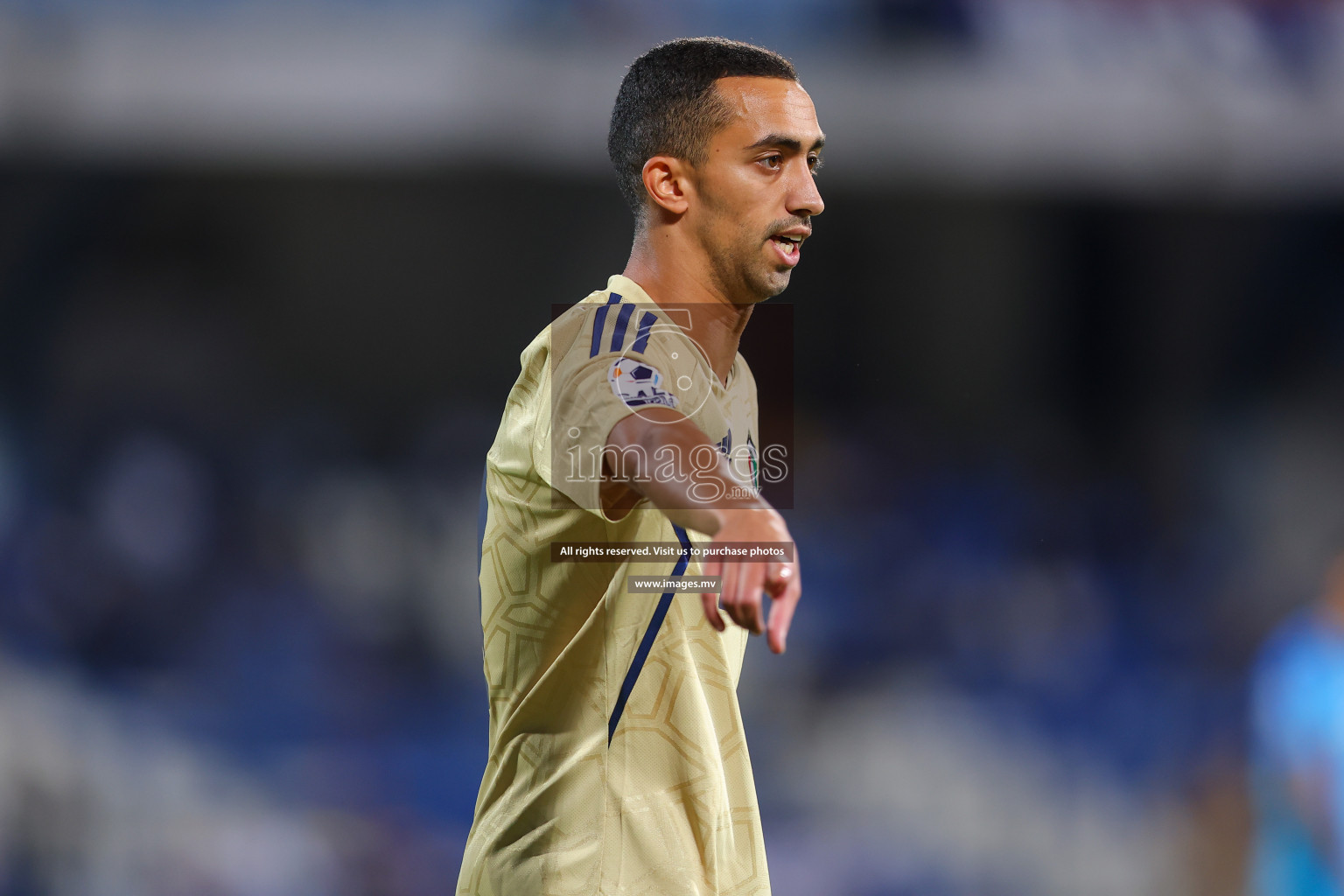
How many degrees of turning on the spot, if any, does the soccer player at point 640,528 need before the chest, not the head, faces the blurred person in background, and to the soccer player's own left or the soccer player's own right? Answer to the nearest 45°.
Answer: approximately 45° to the soccer player's own left

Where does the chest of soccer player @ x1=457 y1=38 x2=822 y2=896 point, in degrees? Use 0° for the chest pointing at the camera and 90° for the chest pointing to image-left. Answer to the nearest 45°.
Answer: approximately 270°
